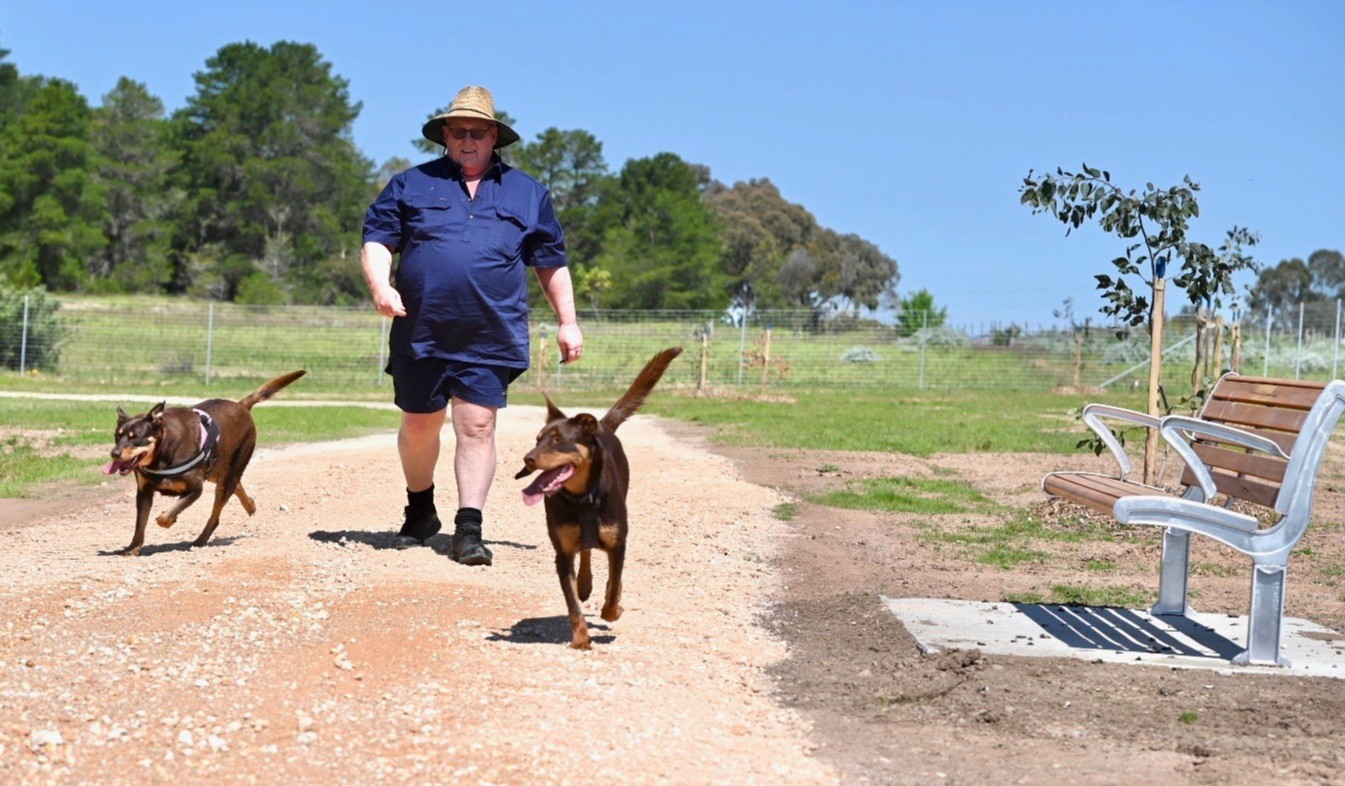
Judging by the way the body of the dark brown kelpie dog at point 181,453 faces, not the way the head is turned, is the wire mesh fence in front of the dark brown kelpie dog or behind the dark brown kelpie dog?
behind

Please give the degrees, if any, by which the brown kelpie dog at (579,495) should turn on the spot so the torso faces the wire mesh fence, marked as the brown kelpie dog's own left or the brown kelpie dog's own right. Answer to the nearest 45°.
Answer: approximately 180°

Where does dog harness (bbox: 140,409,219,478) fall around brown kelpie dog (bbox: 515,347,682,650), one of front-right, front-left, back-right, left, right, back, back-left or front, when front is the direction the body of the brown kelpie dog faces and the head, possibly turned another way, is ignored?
back-right

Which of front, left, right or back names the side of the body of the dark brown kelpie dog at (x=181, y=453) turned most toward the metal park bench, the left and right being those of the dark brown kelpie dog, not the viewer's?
left

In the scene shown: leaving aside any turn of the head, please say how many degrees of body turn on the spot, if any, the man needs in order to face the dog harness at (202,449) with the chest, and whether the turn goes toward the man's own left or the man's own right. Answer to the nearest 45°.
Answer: approximately 90° to the man's own right

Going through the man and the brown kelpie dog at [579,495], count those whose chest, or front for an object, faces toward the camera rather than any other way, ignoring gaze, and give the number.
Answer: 2

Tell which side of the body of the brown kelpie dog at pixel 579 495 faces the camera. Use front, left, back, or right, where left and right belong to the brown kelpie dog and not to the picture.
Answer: front

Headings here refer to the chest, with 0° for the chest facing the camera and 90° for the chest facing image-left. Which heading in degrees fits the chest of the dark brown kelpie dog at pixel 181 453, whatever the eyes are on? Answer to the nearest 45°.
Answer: approximately 45°

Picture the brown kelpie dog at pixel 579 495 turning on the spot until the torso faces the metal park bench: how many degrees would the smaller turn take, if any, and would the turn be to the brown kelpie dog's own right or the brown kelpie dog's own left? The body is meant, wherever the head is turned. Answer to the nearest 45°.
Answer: approximately 90° to the brown kelpie dog's own left

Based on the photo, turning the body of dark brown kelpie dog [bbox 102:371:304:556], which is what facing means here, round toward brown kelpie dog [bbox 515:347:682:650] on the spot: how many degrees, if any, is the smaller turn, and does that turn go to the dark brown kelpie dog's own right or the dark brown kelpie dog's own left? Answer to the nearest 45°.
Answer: approximately 90° to the dark brown kelpie dog's own left

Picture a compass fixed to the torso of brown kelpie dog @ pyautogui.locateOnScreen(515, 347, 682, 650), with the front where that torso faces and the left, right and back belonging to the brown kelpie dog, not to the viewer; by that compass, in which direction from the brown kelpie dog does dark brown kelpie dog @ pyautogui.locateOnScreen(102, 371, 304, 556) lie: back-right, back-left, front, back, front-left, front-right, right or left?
back-right

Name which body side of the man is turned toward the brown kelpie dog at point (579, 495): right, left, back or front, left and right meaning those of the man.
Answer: front

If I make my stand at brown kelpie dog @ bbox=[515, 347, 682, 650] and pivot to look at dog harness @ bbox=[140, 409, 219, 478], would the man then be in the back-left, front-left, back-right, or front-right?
front-right

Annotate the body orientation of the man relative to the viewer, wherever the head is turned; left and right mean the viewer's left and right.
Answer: facing the viewer
